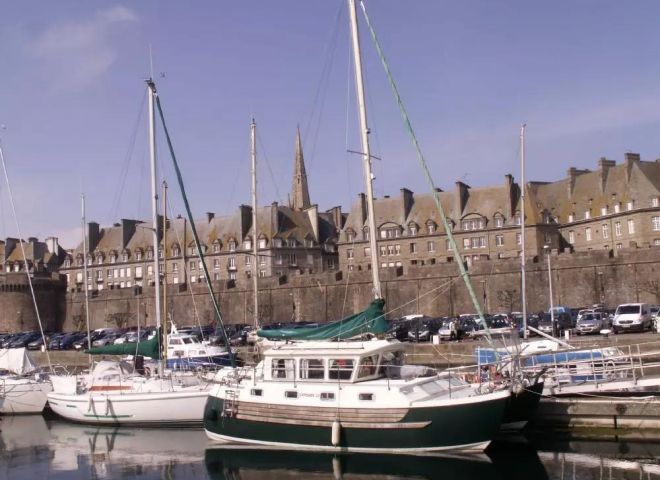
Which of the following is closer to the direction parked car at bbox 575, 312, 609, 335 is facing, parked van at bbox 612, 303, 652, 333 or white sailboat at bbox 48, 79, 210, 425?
the white sailboat

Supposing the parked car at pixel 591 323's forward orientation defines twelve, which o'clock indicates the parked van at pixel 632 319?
the parked van at pixel 632 319 is roughly at 8 o'clock from the parked car at pixel 591 323.

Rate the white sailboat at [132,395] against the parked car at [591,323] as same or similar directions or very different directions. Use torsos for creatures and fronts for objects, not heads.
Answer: very different directions

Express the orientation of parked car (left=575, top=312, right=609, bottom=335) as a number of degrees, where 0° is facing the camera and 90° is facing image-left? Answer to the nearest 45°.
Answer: approximately 45°
